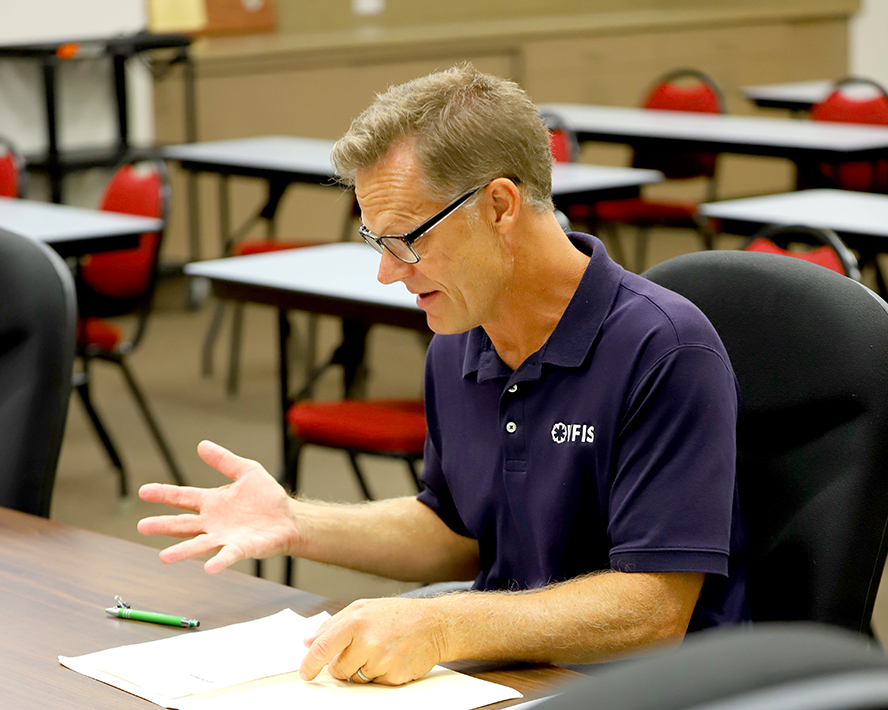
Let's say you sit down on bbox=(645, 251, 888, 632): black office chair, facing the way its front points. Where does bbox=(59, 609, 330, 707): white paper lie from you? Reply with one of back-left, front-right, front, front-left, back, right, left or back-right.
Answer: front

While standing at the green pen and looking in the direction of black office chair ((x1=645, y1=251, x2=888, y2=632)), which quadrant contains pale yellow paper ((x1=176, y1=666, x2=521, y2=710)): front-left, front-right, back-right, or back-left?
front-right

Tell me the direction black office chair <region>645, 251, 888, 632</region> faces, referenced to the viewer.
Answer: facing the viewer and to the left of the viewer

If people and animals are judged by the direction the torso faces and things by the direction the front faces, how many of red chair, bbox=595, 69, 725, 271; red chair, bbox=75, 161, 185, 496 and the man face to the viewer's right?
0

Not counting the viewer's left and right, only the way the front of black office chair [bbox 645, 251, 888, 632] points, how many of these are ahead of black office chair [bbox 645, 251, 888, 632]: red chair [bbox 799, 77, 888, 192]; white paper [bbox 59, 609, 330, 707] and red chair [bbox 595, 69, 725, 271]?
1

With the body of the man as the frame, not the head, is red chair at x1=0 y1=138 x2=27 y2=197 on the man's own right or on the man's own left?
on the man's own right

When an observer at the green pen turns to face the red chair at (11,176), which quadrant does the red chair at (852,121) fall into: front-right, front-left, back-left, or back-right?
front-right

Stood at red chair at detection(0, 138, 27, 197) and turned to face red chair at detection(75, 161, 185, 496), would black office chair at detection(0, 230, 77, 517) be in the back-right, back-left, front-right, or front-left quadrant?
front-right
